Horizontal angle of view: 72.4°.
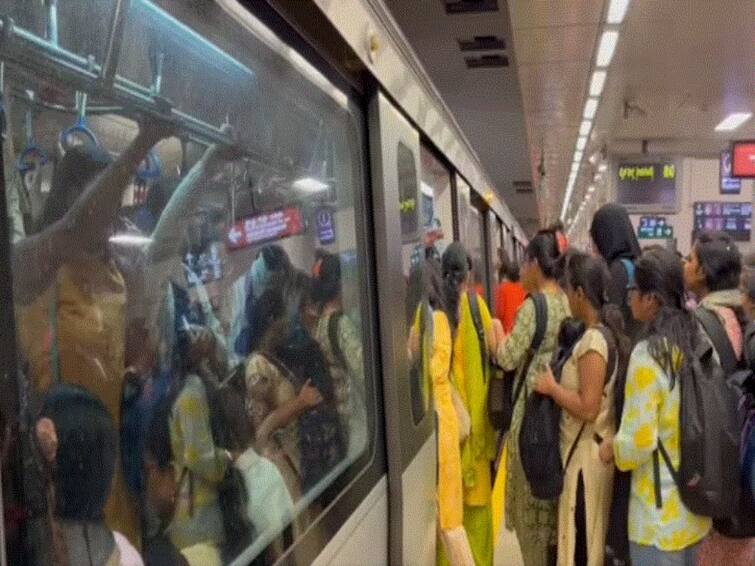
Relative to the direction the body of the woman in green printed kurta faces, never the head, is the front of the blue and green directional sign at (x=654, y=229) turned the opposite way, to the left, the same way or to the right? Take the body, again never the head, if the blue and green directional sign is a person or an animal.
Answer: to the left

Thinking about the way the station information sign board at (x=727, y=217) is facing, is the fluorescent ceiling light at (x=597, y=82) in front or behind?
in front

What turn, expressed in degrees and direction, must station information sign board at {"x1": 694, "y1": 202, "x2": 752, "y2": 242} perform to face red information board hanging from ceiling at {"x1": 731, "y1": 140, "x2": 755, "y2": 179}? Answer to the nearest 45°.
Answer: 0° — it already faces it

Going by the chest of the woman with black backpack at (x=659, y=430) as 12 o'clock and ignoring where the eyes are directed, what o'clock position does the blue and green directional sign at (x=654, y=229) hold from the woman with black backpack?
The blue and green directional sign is roughly at 3 o'clock from the woman with black backpack.

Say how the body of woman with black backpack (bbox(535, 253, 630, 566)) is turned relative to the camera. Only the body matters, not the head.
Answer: to the viewer's left

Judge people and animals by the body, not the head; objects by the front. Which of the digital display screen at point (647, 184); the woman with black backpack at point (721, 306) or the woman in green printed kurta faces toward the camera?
the digital display screen

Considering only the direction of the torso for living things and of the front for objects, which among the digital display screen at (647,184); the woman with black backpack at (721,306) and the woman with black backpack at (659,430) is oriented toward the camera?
the digital display screen

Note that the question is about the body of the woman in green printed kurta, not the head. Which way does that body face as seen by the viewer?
to the viewer's left

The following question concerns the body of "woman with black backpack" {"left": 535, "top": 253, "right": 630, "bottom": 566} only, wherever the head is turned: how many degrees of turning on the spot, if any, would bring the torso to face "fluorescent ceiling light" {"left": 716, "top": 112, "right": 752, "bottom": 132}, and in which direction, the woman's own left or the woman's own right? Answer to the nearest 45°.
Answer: approximately 90° to the woman's own right

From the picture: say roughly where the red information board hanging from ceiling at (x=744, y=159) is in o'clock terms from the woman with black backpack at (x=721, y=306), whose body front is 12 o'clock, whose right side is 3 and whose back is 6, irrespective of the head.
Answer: The red information board hanging from ceiling is roughly at 3 o'clock from the woman with black backpack.

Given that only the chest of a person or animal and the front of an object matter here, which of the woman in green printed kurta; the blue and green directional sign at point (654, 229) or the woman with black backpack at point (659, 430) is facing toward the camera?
the blue and green directional sign

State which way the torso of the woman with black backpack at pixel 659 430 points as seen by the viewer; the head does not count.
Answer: to the viewer's left

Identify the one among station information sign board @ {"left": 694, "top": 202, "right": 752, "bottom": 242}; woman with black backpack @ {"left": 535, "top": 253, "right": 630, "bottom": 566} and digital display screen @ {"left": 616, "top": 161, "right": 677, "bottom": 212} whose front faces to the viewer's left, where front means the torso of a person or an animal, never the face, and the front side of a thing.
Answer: the woman with black backpack

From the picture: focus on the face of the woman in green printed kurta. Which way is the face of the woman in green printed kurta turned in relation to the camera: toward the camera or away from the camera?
away from the camera

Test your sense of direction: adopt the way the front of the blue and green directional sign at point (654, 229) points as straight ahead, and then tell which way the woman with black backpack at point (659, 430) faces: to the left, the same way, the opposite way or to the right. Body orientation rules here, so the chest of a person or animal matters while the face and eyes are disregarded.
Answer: to the right
